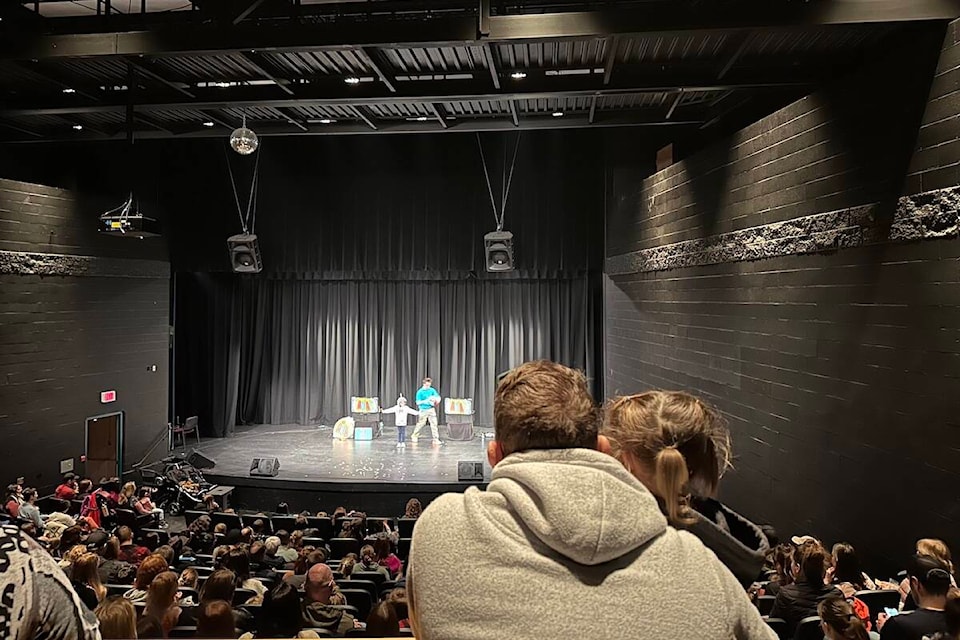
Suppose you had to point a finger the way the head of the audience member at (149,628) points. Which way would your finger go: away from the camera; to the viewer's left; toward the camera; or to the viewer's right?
away from the camera

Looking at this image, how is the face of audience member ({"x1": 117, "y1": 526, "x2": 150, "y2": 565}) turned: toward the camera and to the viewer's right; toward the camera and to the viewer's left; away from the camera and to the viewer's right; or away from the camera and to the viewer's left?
away from the camera and to the viewer's right

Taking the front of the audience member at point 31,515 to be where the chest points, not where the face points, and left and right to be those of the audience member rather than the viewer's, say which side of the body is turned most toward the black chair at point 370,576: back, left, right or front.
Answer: right

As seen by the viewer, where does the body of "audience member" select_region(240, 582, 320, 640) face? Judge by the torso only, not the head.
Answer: away from the camera

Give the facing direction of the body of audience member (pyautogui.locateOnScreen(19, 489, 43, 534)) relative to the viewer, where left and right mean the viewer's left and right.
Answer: facing away from the viewer and to the right of the viewer

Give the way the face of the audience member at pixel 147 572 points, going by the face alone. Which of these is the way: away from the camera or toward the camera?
away from the camera

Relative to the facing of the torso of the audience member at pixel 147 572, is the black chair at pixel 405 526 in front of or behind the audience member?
in front

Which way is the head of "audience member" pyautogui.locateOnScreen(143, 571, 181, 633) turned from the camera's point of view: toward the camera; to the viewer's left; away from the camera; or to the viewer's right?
away from the camera

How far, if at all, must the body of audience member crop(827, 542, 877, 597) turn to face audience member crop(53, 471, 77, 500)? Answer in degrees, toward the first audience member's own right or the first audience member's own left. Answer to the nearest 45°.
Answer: approximately 45° to the first audience member's own left

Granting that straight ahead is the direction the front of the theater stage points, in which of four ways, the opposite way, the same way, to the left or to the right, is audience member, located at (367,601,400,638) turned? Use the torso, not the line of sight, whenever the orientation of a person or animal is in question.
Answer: the opposite way

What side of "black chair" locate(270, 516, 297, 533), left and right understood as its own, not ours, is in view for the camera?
back

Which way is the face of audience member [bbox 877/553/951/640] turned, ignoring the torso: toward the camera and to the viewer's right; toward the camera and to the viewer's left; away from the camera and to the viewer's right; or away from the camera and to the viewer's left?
away from the camera and to the viewer's left

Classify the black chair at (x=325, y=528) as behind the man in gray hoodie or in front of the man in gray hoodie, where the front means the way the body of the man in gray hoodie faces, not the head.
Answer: in front

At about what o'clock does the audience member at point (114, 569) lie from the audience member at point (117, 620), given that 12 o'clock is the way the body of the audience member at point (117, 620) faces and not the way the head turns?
the audience member at point (114, 569) is roughly at 12 o'clock from the audience member at point (117, 620).
